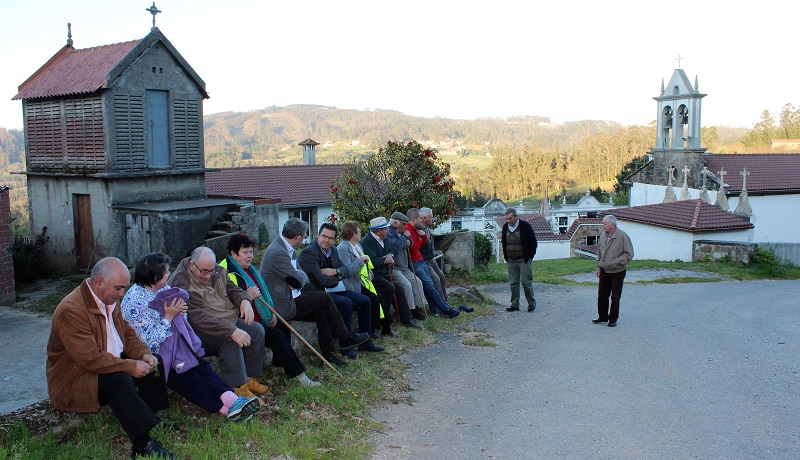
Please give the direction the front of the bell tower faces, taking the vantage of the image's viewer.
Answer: facing the viewer and to the left of the viewer

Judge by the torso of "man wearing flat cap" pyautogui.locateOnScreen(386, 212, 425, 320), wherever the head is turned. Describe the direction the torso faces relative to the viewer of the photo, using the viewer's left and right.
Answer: facing the viewer and to the right of the viewer

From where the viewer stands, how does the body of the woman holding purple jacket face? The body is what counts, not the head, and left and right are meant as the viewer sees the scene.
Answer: facing to the right of the viewer

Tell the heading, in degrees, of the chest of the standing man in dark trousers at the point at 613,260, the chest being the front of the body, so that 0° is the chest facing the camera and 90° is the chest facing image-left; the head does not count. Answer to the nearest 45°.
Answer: approximately 45°

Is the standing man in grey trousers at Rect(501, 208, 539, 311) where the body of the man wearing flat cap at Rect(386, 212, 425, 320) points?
no

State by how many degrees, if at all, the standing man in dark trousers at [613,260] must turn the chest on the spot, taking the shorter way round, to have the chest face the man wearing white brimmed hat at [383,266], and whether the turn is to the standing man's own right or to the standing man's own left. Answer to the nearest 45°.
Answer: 0° — they already face them

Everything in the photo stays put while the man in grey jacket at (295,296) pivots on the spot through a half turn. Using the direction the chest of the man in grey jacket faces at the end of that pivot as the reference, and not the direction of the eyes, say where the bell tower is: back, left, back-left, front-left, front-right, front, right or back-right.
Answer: back-right

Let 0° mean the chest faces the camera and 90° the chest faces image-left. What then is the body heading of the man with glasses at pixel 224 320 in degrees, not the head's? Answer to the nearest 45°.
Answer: approximately 315°

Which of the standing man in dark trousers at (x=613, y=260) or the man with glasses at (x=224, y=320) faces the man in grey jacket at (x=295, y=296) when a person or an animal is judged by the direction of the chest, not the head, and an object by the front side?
the standing man in dark trousers

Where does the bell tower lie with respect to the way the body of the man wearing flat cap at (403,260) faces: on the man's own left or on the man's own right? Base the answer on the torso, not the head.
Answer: on the man's own left

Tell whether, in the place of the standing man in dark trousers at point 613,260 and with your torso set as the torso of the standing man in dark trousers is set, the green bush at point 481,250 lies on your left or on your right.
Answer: on your right

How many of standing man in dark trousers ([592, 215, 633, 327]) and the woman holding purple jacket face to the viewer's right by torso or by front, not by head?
1

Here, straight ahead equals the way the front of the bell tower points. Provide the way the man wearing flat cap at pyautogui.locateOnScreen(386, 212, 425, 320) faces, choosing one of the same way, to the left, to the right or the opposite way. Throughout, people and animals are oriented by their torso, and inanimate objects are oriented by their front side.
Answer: to the left

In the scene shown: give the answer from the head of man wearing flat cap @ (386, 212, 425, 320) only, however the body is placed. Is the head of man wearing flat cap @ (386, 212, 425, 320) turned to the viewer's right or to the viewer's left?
to the viewer's right

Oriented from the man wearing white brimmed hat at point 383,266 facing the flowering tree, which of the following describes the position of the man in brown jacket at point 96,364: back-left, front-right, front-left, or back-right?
back-left

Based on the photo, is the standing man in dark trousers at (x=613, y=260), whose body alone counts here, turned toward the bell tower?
no

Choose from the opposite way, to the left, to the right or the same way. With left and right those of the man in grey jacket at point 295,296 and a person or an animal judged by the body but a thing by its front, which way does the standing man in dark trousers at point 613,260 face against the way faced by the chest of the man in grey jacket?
the opposite way

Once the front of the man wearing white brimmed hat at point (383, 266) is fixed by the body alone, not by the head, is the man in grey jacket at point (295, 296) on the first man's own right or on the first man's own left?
on the first man's own right

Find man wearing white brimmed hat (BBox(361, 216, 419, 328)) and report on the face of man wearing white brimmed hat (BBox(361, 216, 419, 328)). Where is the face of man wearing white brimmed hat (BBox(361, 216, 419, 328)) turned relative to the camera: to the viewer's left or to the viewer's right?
to the viewer's right

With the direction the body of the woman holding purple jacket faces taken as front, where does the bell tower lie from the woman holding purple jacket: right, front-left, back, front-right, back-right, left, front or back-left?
front-left

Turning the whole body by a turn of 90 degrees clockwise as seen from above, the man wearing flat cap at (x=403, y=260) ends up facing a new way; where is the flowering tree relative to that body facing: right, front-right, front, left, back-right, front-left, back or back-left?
back-right
